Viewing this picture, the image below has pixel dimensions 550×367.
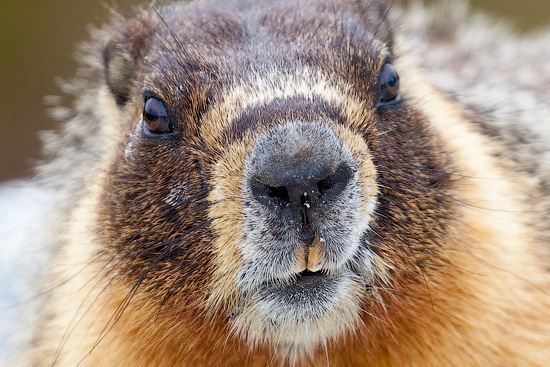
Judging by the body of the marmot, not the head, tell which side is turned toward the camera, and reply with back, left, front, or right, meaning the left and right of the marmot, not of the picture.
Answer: front
